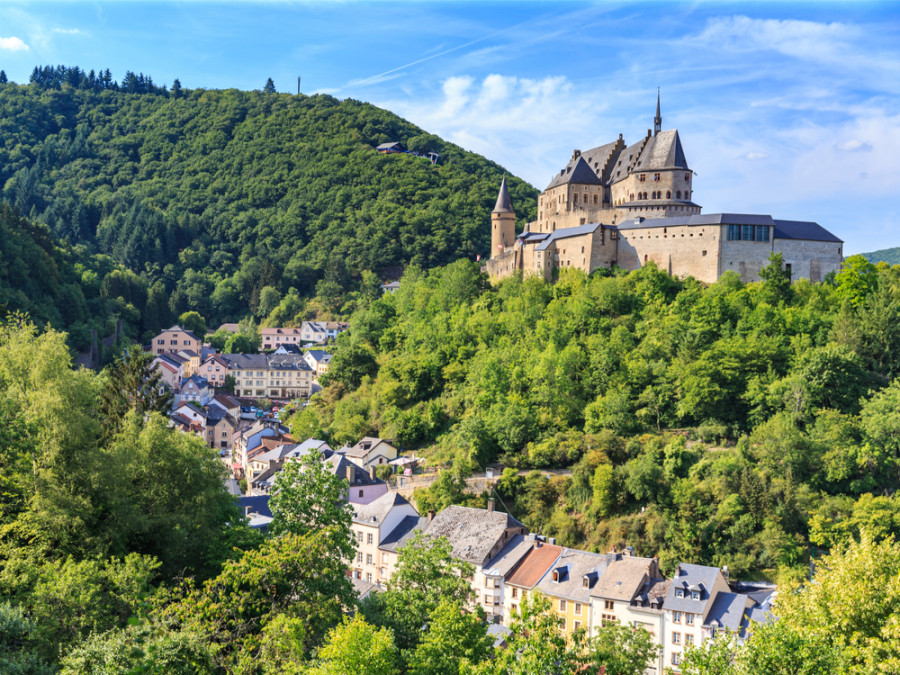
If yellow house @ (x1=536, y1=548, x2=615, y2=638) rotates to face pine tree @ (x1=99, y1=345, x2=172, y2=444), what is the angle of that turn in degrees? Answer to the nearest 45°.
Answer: approximately 45° to its right

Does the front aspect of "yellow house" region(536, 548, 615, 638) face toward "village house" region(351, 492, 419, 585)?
no
